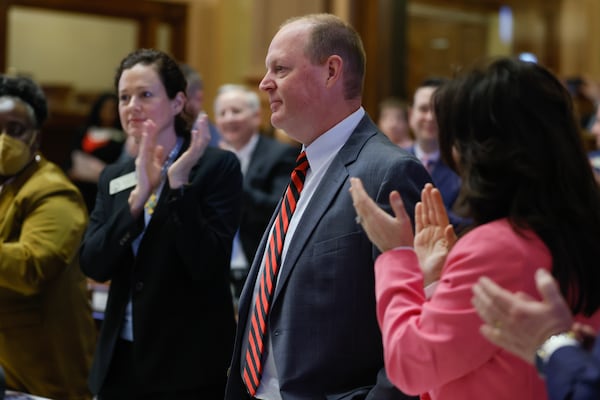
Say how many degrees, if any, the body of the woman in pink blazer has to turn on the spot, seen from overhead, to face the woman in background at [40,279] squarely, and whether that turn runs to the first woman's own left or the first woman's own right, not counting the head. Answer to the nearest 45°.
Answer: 0° — they already face them

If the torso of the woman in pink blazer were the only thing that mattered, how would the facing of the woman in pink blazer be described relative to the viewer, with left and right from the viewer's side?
facing away from the viewer and to the left of the viewer

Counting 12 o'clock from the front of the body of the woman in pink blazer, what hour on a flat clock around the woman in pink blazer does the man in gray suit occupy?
The man in gray suit is roughly at 12 o'clock from the woman in pink blazer.

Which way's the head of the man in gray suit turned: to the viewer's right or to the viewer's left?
to the viewer's left

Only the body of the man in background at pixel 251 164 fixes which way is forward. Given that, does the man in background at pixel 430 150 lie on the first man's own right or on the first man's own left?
on the first man's own left

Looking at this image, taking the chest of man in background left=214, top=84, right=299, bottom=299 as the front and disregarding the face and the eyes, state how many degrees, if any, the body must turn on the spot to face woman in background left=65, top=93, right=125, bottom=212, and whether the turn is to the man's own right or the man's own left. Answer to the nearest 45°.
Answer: approximately 90° to the man's own right

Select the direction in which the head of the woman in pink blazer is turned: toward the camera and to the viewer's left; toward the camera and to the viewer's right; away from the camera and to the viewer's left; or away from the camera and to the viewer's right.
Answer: away from the camera and to the viewer's left

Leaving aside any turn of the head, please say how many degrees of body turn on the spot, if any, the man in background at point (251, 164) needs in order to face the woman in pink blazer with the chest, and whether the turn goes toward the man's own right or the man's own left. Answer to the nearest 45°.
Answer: approximately 45° to the man's own left
